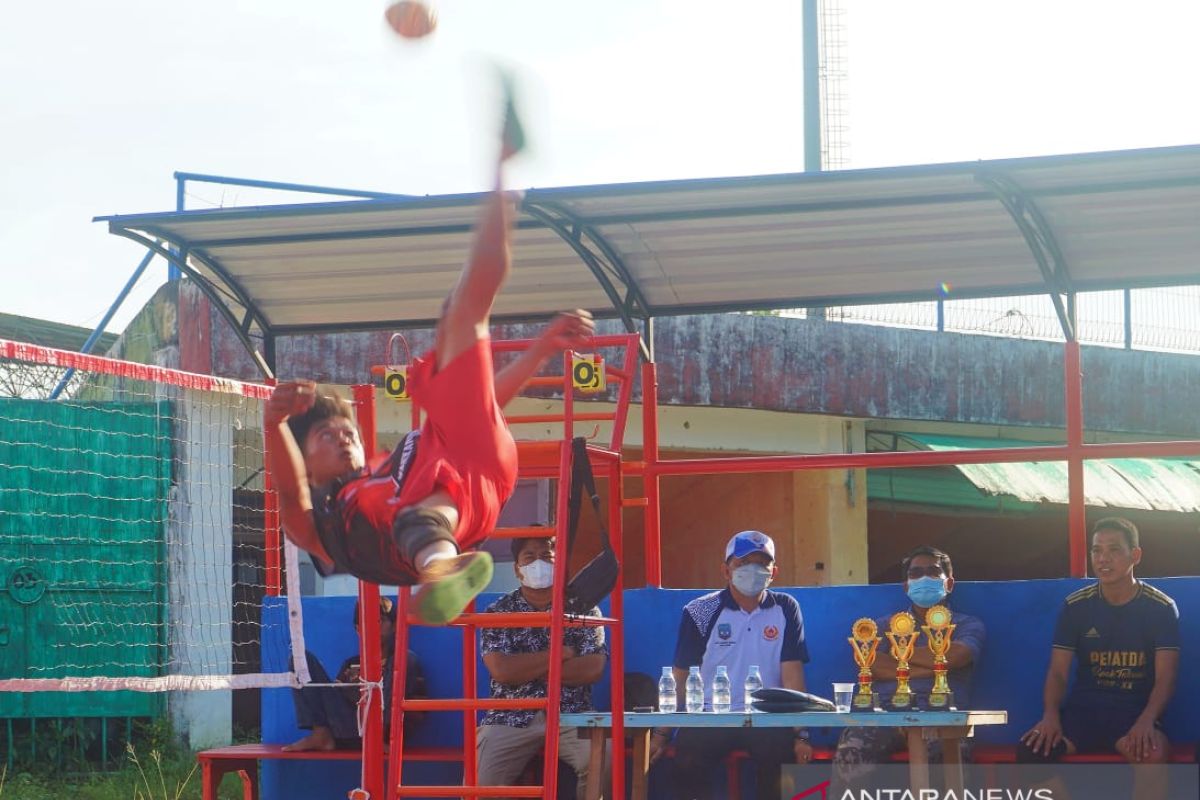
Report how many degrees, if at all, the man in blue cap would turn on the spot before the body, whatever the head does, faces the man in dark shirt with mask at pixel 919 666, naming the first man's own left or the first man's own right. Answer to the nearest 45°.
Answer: approximately 90° to the first man's own left

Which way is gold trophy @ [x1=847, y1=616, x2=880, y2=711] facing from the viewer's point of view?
toward the camera

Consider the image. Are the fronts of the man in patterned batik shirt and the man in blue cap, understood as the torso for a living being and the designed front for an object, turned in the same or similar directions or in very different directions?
same or similar directions

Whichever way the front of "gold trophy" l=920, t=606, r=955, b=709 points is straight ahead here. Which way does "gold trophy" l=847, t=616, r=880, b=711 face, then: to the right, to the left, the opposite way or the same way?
the same way

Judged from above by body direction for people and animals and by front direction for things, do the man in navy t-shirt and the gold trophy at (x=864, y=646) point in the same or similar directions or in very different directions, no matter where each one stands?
same or similar directions

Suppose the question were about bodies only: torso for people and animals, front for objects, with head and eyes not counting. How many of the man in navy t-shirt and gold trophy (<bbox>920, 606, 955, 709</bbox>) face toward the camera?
2

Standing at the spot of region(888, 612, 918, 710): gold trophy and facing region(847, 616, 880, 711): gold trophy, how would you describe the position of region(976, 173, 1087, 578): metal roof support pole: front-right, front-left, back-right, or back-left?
back-right

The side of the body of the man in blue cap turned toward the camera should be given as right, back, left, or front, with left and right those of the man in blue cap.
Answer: front

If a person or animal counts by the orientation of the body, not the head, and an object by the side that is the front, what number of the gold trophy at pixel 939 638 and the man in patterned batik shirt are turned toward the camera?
2

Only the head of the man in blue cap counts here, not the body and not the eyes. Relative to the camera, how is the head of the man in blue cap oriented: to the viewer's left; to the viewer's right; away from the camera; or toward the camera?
toward the camera

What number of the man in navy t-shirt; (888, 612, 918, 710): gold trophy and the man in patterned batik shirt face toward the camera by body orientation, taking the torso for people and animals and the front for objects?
3

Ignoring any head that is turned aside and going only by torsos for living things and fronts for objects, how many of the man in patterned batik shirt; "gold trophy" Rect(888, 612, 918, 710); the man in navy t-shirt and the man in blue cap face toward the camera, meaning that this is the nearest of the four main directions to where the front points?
4

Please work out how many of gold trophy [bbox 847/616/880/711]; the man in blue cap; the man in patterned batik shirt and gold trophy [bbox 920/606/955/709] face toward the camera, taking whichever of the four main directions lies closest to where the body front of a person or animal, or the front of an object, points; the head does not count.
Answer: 4

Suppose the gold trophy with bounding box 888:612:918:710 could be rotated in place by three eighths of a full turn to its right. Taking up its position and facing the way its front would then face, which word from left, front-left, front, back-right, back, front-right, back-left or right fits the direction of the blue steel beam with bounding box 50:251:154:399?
front

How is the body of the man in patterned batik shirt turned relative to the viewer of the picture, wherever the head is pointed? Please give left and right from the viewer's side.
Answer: facing the viewer

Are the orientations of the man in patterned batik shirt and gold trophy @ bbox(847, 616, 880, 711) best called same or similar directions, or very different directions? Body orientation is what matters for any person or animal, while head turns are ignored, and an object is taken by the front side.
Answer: same or similar directions

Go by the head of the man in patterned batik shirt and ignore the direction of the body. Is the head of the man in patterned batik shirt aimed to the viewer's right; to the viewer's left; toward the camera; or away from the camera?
toward the camera
